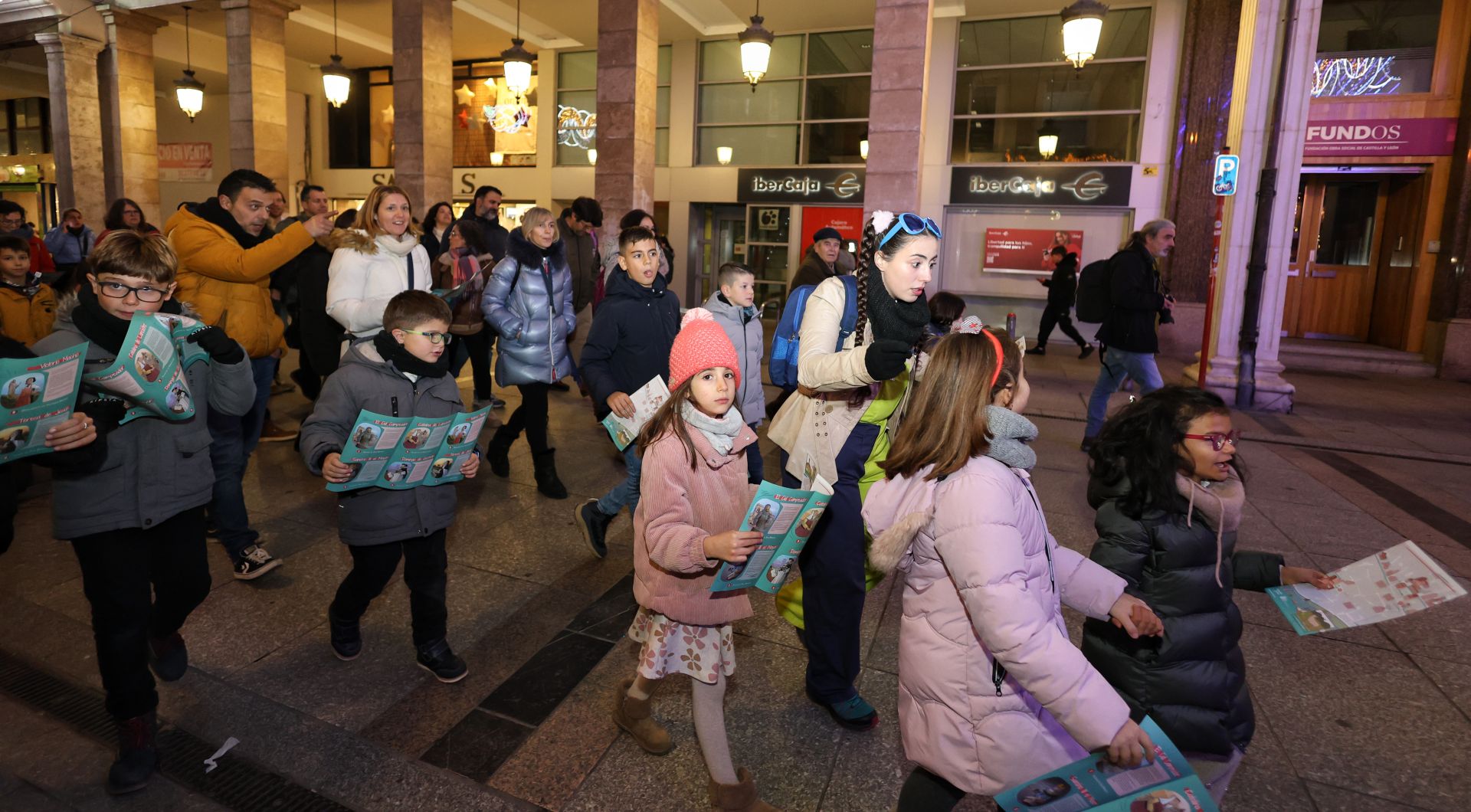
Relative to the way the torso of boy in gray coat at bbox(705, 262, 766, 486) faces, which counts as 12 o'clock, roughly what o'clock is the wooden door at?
The wooden door is roughly at 9 o'clock from the boy in gray coat.

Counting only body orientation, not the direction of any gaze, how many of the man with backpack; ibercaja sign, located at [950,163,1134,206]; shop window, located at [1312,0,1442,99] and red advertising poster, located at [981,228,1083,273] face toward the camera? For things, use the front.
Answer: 3

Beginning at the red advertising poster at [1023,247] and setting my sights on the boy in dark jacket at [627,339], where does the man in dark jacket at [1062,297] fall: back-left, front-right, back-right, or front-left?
front-left

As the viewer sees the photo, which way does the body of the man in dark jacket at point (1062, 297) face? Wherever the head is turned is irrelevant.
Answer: to the viewer's left

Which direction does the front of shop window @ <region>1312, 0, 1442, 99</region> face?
toward the camera

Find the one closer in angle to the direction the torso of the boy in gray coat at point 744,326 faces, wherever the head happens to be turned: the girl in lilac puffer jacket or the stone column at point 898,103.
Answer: the girl in lilac puffer jacket

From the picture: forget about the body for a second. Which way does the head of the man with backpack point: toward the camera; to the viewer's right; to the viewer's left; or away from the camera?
to the viewer's right

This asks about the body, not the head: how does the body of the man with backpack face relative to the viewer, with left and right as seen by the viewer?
facing to the right of the viewer

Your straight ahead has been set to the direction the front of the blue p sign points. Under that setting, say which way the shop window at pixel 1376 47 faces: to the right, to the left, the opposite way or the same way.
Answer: the same way

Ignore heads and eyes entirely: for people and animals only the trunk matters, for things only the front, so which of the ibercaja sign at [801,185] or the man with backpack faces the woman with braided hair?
the ibercaja sign

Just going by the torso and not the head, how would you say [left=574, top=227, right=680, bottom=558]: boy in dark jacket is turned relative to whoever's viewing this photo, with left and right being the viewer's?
facing the viewer and to the right of the viewer

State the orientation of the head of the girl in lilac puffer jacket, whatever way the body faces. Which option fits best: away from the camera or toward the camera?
away from the camera

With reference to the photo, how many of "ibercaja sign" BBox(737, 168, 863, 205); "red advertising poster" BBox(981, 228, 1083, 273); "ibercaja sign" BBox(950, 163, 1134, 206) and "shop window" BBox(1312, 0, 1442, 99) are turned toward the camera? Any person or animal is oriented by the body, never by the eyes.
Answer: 4

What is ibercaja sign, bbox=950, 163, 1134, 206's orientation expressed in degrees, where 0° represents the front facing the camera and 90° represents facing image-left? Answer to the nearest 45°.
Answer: approximately 0°

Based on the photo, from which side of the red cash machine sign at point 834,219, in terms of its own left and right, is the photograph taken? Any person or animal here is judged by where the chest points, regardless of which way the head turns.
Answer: front

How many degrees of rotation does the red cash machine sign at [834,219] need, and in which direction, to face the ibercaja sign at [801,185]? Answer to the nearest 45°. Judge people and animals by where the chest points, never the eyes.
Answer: approximately 90° to its right

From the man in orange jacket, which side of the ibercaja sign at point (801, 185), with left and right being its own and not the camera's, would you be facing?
front
